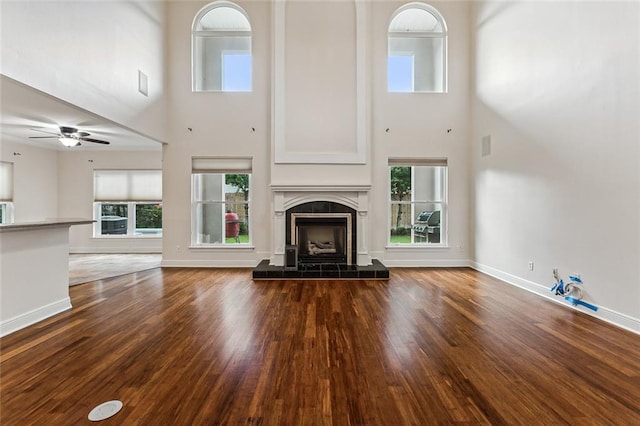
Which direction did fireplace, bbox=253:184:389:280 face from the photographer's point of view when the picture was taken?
facing the viewer

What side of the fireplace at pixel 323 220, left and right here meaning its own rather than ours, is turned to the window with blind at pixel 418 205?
left

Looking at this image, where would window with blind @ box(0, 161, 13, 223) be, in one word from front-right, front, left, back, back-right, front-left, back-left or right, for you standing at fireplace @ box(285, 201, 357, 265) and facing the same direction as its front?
right

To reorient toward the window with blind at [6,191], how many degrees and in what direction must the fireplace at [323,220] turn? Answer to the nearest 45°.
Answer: approximately 90° to its right

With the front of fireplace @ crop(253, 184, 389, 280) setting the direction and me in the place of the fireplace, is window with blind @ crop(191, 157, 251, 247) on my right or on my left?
on my right
